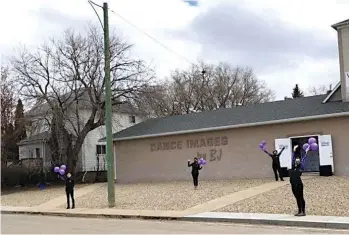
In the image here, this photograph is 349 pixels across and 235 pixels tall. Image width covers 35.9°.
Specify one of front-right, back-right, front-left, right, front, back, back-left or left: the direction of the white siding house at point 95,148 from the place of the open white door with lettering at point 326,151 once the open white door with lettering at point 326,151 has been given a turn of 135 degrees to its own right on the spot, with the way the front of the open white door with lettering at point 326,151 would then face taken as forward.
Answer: front

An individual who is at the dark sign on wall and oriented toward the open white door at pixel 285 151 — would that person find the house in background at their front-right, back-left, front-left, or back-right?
back-left

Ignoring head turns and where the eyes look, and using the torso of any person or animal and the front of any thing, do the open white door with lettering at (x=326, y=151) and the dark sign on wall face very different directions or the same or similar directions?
same or similar directions

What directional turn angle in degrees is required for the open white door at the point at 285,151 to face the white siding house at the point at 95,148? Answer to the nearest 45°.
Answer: approximately 135° to its right

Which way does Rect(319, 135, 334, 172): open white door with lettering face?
toward the camera

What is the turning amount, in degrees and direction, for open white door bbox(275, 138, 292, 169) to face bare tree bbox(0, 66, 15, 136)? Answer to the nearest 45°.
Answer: approximately 90° to its right

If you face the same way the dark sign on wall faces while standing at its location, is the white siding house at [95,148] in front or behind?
behind

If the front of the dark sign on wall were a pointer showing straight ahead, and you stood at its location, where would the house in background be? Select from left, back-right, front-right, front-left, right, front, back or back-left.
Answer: back-right

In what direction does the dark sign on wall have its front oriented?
toward the camera

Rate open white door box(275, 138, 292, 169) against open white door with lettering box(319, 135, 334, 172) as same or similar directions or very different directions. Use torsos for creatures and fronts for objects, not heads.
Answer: same or similar directions

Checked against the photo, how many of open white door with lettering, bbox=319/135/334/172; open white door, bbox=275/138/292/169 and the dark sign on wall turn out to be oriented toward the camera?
3

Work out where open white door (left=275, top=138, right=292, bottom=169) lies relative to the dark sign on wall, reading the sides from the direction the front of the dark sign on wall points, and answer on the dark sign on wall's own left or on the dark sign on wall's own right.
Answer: on the dark sign on wall's own left

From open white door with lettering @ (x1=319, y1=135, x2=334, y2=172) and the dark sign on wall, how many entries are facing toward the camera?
2

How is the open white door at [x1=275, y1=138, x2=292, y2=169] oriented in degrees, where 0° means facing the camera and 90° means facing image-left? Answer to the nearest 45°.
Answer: approximately 0°
